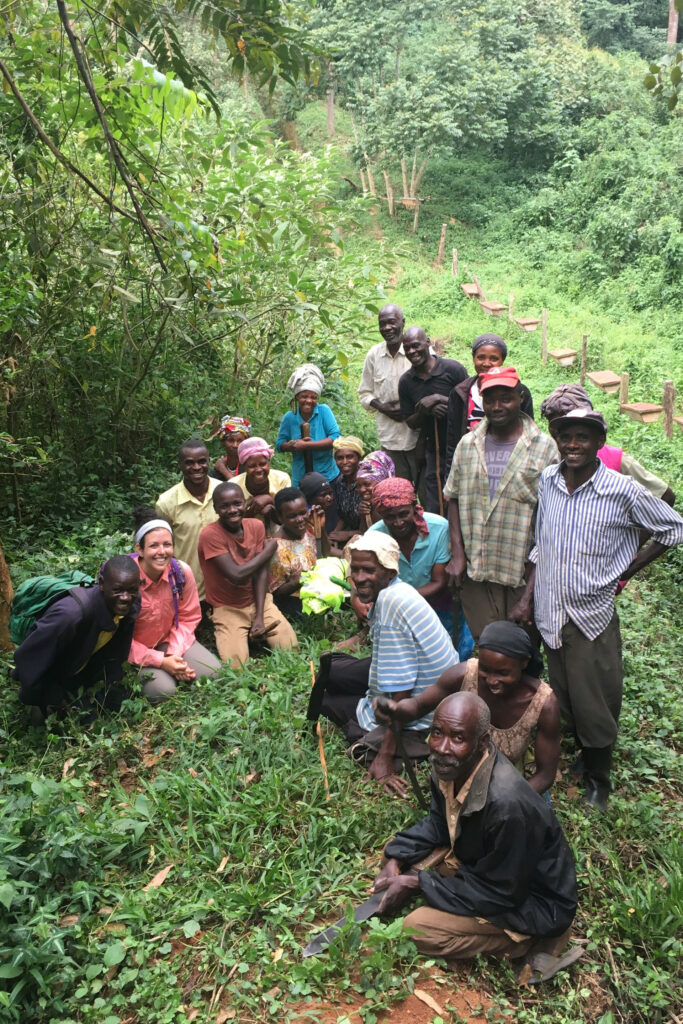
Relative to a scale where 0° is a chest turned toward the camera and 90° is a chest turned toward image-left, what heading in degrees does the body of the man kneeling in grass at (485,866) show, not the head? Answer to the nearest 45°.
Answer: approximately 45°

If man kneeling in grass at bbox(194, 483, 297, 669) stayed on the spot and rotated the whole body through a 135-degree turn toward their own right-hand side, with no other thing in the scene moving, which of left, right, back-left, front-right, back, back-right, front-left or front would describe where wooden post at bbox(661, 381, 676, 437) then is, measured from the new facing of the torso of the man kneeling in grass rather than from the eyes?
back-right

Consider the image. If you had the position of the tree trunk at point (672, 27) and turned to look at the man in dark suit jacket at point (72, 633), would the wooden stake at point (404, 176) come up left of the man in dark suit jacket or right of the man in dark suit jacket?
right

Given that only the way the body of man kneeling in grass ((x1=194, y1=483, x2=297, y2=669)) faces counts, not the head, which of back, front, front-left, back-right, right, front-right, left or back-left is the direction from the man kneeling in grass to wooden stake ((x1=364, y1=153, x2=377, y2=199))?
back-left

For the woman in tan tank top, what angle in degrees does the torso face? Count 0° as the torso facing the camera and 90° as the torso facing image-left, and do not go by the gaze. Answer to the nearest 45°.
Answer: approximately 45°

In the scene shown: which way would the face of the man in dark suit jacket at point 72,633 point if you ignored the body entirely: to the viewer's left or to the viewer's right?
to the viewer's right
